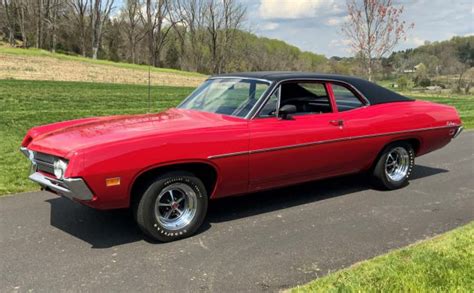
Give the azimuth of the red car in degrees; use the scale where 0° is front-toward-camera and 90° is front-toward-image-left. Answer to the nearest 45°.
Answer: approximately 45°
